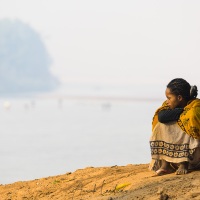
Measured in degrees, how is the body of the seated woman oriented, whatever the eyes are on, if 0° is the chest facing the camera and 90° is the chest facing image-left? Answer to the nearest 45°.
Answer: approximately 45°

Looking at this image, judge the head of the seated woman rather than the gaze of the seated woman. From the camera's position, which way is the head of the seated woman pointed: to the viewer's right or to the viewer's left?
to the viewer's left
